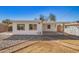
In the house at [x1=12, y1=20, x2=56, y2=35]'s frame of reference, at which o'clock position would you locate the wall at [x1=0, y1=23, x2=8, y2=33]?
the wall at [x1=0, y1=23, x2=8, y2=33] is roughly at 3 o'clock from the house at [x1=12, y1=20, x2=56, y2=35].

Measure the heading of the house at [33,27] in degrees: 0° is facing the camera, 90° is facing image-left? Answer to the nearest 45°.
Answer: approximately 0°
